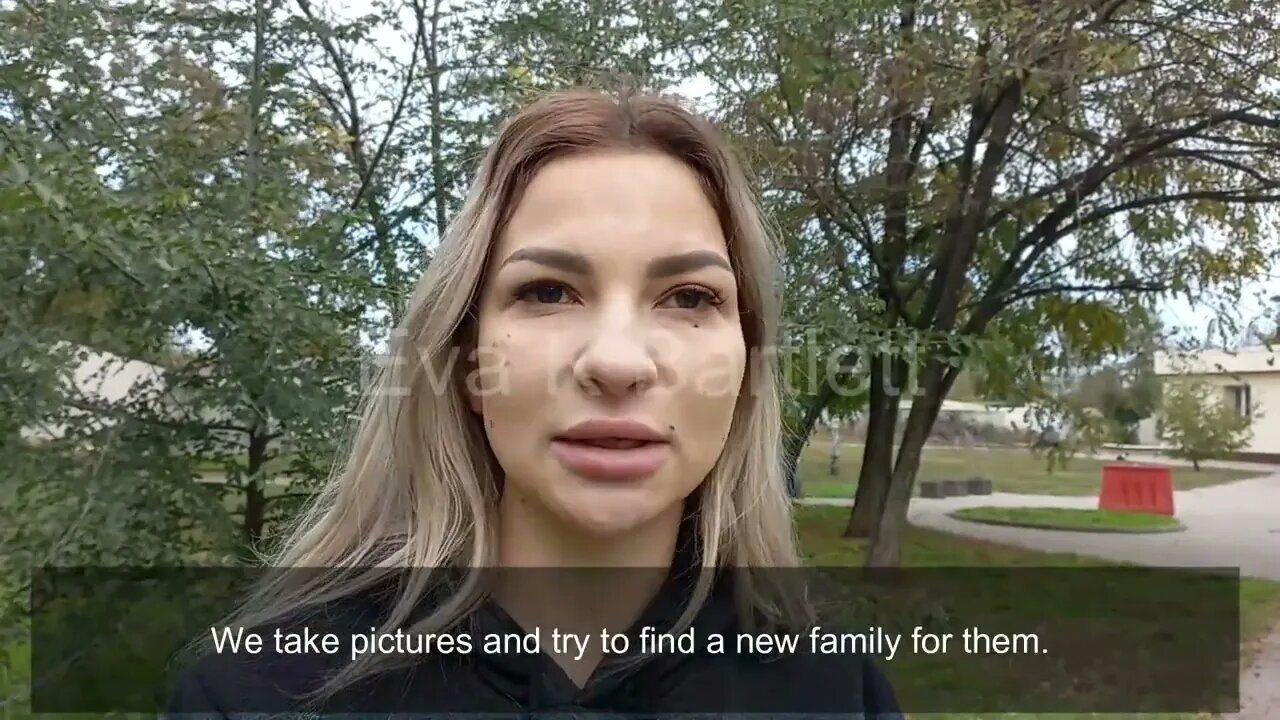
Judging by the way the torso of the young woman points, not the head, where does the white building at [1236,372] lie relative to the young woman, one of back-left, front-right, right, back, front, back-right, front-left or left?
back-left

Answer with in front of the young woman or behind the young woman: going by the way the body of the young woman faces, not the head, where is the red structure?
behind

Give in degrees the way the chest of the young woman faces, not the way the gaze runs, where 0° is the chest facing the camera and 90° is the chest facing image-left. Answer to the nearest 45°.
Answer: approximately 0°

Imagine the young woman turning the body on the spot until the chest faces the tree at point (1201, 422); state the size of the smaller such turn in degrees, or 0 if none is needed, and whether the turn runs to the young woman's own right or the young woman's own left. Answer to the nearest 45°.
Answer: approximately 135° to the young woman's own left

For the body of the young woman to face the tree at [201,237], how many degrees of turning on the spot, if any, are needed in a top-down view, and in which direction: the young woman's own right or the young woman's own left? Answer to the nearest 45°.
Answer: approximately 135° to the young woman's own right

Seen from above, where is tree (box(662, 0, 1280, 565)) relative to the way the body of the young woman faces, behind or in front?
behind

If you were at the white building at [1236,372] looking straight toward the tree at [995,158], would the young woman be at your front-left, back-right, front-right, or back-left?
front-left
